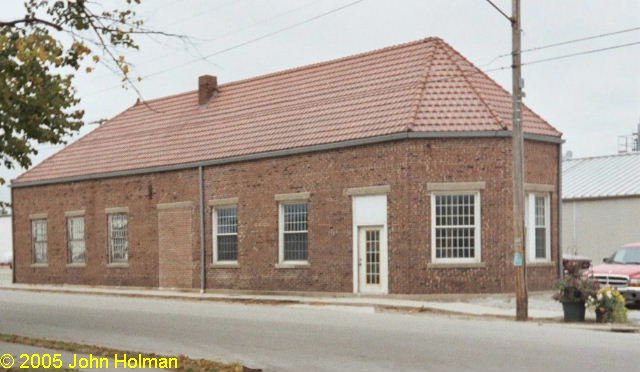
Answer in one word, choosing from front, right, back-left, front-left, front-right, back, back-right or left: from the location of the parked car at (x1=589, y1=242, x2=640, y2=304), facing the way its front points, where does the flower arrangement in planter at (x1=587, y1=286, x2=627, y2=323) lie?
front-left

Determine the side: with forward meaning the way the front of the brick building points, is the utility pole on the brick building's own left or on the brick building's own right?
on the brick building's own left

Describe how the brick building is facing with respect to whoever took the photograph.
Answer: facing the viewer and to the left of the viewer

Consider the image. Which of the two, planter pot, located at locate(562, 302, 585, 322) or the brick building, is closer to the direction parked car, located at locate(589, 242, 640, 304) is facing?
the planter pot

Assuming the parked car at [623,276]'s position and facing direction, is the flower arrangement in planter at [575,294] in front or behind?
in front

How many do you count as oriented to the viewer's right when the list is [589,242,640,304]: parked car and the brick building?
0

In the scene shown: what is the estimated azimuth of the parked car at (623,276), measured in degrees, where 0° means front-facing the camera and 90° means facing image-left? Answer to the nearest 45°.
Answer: approximately 45°

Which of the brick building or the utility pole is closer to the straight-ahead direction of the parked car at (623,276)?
the utility pole

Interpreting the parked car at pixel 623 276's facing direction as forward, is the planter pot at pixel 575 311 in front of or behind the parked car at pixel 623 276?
in front

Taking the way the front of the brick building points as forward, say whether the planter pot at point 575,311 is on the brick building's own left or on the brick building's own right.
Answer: on the brick building's own left

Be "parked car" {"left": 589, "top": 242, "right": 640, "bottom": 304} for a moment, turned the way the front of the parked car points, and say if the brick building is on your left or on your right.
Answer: on your right

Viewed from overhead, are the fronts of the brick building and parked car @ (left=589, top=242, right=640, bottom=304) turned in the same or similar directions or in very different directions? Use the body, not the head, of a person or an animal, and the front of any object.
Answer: same or similar directions
